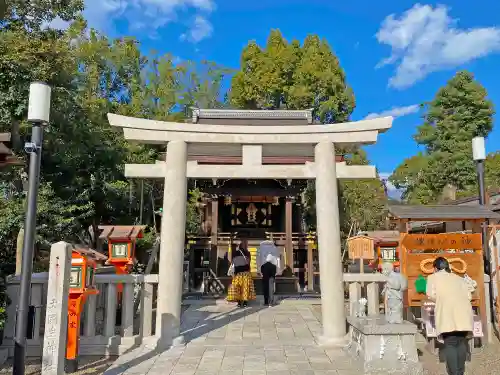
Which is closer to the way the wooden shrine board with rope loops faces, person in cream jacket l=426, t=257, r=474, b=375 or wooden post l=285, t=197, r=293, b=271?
the person in cream jacket

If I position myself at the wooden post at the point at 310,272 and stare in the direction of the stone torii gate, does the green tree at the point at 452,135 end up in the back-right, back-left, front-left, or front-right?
back-left

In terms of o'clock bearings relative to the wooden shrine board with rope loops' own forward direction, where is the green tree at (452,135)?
The green tree is roughly at 6 o'clock from the wooden shrine board with rope loops.

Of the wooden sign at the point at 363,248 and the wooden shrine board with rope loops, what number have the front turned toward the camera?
2

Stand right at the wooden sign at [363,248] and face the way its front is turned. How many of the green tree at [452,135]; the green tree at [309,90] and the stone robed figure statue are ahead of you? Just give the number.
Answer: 1

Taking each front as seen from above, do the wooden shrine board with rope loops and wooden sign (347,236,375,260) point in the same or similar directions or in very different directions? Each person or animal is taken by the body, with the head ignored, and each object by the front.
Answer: same or similar directions

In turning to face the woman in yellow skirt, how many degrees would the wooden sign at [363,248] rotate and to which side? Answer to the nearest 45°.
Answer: approximately 45° to its right

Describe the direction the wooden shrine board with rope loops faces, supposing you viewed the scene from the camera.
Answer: facing the viewer

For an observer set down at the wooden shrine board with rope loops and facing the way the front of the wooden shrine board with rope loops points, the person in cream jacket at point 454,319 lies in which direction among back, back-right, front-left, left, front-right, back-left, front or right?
front

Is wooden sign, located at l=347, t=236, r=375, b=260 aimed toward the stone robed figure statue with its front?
yes

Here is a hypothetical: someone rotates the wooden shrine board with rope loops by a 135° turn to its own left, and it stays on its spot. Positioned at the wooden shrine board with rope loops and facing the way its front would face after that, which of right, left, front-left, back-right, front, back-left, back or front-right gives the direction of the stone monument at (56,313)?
back

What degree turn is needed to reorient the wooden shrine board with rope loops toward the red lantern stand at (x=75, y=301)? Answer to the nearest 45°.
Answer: approximately 45° to its right

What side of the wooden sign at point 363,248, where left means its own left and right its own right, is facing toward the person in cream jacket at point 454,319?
front

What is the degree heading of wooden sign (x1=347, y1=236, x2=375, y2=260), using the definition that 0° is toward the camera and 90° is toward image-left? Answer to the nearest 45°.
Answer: approximately 0°

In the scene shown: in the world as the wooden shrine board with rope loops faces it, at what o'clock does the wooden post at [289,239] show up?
The wooden post is roughly at 5 o'clock from the wooden shrine board with rope loops.

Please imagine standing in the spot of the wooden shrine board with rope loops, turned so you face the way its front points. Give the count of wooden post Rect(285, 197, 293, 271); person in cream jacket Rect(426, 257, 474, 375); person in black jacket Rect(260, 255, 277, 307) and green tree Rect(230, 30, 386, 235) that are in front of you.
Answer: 1

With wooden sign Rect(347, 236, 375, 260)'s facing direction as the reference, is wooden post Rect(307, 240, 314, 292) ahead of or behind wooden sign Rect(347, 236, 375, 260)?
behind

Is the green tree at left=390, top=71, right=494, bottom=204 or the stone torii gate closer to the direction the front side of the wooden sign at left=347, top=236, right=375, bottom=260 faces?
the stone torii gate

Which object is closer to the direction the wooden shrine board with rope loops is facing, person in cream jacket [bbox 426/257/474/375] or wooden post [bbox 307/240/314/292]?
the person in cream jacket

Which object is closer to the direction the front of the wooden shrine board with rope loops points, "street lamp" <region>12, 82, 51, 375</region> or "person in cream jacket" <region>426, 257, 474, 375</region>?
the person in cream jacket
